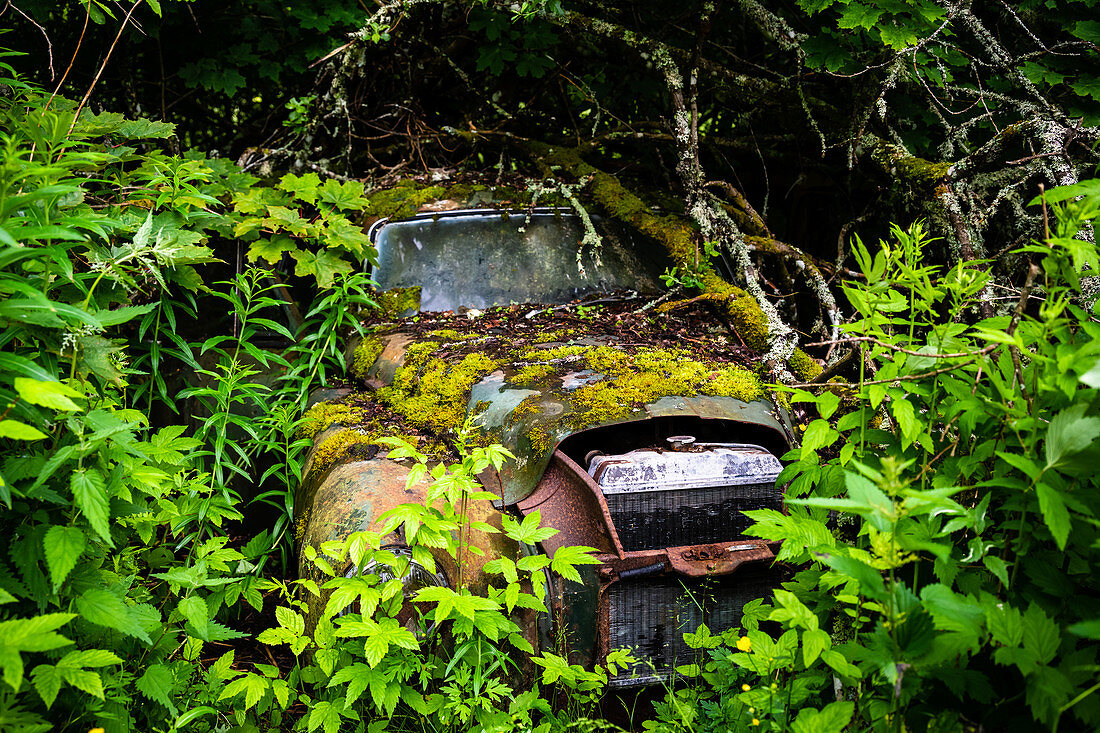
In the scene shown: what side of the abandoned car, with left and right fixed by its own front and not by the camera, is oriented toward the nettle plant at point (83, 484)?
right

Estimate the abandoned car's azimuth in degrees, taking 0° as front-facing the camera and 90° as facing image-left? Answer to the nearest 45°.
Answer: approximately 315°
